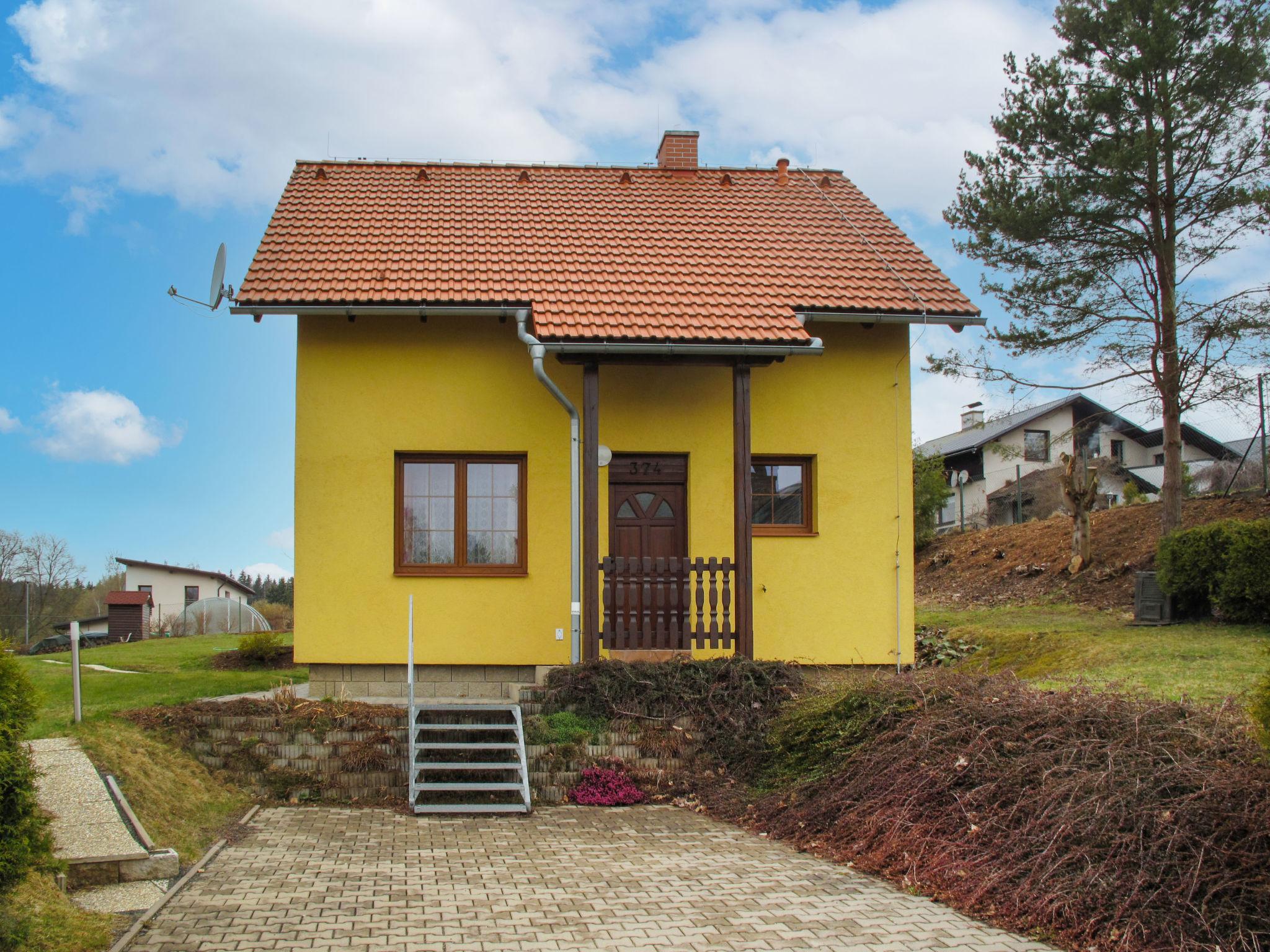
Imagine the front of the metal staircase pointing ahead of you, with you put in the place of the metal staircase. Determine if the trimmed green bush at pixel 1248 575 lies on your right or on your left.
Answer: on your left

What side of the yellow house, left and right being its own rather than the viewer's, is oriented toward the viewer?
front

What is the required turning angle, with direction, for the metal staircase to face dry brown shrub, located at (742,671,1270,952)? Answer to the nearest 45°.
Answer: approximately 45° to its left

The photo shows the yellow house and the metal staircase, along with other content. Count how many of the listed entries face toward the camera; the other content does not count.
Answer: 2

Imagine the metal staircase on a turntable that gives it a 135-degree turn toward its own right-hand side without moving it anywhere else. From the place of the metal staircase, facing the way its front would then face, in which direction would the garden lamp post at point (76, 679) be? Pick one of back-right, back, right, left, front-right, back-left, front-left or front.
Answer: front-left

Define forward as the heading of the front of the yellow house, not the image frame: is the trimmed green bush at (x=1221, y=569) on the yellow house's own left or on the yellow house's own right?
on the yellow house's own left
